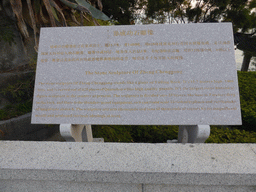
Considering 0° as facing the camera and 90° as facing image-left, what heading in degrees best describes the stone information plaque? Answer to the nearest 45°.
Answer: approximately 0°
